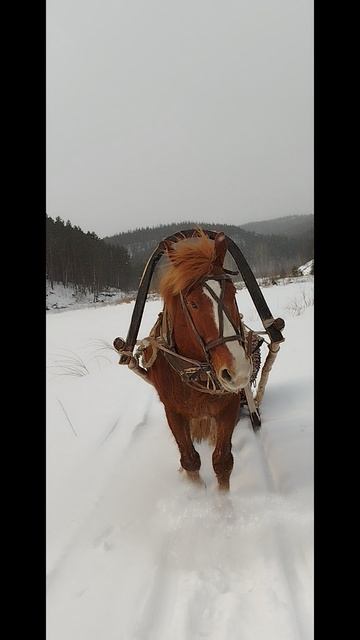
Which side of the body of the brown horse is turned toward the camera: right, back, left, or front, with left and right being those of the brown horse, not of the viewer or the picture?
front
